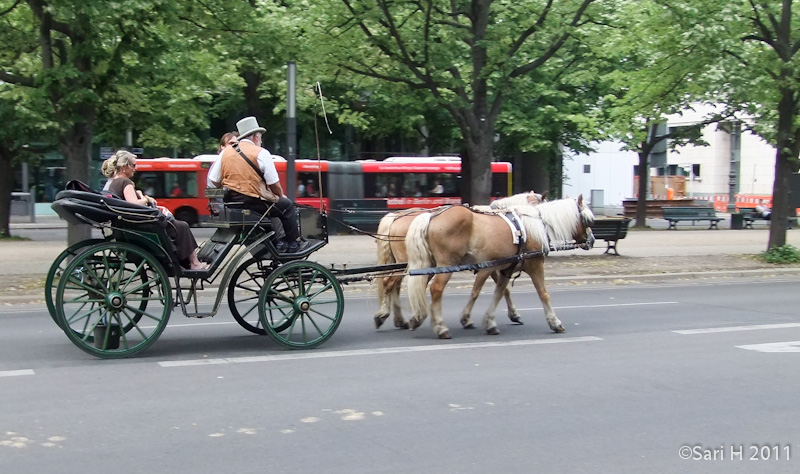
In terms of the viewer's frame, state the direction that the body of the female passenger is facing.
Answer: to the viewer's right

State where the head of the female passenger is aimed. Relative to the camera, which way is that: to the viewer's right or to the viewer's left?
to the viewer's right

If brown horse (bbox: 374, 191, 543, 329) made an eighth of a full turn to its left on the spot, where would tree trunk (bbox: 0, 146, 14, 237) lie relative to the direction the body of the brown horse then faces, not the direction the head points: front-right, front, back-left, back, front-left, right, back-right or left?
left

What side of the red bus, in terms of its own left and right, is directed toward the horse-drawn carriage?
left

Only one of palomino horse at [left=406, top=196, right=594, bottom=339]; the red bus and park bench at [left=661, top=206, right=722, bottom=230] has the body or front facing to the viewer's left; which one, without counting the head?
the red bus

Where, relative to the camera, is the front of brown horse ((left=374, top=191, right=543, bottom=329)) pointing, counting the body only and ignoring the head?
to the viewer's right

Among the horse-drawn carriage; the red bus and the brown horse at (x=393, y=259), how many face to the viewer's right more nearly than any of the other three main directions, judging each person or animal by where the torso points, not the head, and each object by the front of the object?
2

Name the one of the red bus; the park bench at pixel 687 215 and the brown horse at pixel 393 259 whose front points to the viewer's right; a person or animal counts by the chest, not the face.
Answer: the brown horse

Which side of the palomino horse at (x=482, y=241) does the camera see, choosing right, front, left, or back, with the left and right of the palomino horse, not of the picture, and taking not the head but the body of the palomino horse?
right
